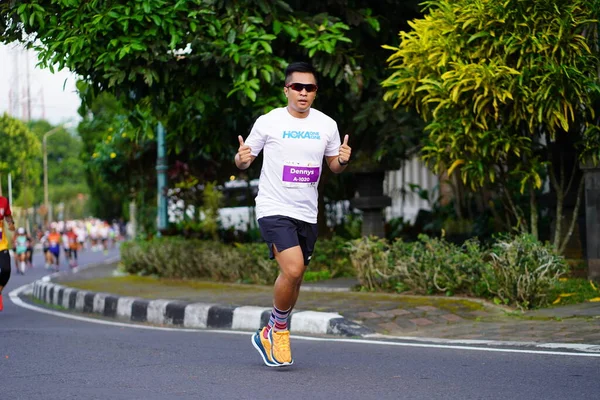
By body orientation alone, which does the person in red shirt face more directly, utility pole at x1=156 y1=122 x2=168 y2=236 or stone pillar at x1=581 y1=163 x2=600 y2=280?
the stone pillar

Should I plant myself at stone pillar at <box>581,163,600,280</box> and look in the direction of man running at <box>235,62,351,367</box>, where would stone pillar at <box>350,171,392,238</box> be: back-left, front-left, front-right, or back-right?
back-right

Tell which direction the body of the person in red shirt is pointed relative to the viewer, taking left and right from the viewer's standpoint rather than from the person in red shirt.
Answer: facing the viewer

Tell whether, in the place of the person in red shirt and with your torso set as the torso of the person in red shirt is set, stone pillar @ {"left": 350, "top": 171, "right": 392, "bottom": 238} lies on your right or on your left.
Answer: on your left

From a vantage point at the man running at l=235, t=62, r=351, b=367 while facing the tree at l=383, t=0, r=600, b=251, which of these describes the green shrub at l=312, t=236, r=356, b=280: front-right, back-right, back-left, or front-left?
front-left

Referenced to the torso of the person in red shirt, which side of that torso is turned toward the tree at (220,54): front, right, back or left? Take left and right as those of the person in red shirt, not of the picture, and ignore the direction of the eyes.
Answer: left

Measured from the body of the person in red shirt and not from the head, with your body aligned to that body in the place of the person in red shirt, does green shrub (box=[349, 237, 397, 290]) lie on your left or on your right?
on your left

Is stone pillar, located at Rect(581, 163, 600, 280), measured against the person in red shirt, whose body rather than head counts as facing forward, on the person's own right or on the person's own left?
on the person's own left

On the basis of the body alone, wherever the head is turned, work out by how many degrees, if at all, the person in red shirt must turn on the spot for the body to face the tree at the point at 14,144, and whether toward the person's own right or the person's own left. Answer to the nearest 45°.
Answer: approximately 180°

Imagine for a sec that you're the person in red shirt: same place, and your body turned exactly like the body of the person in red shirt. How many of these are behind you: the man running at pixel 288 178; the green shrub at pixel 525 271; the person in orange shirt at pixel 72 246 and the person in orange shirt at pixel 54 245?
2

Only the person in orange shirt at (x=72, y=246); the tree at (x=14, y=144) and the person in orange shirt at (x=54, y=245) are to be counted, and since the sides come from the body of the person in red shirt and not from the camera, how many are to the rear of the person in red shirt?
3

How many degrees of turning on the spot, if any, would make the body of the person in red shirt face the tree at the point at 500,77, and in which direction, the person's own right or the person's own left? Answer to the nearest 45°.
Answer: approximately 45° to the person's own left
